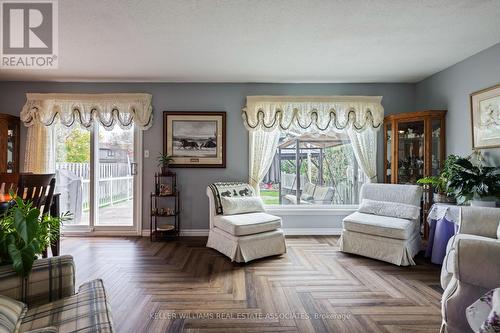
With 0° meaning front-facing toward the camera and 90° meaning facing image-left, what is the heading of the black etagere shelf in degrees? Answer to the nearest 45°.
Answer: approximately 0°

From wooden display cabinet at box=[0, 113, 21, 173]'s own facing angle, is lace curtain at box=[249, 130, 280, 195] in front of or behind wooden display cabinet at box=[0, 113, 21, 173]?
in front

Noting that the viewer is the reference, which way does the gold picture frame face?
facing the viewer and to the left of the viewer

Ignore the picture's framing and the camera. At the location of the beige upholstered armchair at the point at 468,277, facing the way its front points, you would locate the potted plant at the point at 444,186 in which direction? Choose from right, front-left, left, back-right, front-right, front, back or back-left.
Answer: back-right

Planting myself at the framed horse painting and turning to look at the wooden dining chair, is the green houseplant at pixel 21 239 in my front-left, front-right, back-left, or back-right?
front-left

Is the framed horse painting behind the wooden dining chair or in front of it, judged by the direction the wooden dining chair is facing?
behind

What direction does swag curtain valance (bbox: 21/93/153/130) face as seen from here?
toward the camera

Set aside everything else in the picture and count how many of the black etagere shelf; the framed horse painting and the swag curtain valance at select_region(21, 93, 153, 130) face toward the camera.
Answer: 3

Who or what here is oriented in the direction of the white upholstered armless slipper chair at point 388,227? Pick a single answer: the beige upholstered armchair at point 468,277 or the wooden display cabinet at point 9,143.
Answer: the wooden display cabinet

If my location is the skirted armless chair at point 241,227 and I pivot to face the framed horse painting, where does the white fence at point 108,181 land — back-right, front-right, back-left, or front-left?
front-left

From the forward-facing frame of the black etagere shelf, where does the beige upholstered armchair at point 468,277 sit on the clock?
The beige upholstered armchair is roughly at 11 o'clock from the black etagere shelf.

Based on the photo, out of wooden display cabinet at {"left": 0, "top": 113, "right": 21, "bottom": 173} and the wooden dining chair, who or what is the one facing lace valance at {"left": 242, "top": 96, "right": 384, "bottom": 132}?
the wooden display cabinet

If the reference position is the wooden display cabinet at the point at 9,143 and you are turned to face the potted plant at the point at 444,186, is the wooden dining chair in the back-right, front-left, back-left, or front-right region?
front-right
